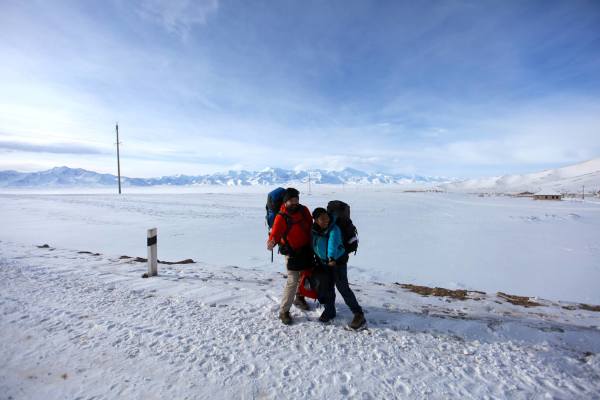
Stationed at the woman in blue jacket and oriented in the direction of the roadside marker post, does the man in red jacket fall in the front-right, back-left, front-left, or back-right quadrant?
front-left

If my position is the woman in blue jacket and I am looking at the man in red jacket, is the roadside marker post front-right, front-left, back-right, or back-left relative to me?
front-right

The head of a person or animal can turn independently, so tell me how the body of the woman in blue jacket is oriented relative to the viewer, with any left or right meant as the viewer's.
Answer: facing the viewer and to the left of the viewer

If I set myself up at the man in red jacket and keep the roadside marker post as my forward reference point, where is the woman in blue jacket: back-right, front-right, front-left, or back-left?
back-right

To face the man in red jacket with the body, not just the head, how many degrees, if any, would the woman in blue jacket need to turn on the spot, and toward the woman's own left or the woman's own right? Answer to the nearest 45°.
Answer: approximately 45° to the woman's own right
